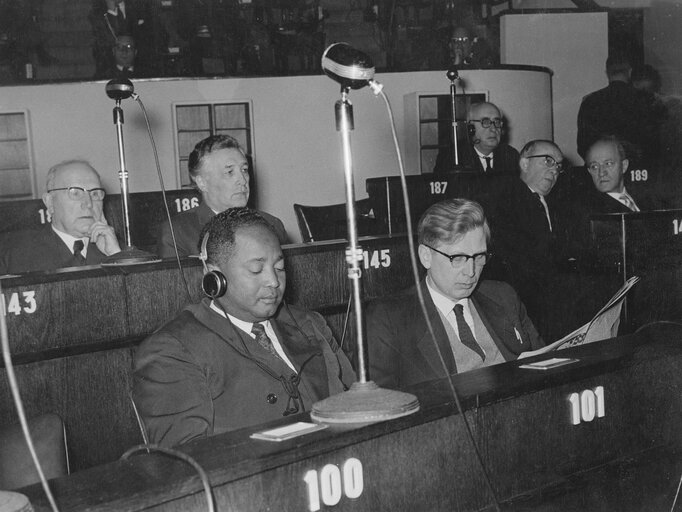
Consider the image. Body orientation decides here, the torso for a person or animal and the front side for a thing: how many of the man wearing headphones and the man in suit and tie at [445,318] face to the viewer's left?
0

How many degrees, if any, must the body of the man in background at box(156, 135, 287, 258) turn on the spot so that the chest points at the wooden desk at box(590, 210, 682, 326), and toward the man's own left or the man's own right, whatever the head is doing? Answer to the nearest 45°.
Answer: approximately 45° to the man's own left

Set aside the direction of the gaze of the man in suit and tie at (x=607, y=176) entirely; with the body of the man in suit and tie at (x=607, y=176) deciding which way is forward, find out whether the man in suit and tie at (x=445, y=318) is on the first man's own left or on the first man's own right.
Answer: on the first man's own right

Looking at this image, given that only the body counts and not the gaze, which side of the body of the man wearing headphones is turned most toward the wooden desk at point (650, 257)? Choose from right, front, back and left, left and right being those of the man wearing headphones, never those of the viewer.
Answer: left

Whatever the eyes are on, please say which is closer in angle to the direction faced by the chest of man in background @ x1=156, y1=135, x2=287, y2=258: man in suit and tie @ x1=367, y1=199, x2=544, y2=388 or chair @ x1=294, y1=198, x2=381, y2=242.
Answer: the man in suit and tie

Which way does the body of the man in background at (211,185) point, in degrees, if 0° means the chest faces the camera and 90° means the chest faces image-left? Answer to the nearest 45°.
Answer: approximately 315°

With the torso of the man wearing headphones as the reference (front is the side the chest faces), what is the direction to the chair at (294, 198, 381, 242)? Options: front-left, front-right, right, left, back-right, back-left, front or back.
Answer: back-left

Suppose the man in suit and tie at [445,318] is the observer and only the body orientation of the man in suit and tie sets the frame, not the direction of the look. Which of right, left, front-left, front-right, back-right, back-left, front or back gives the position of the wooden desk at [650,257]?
left

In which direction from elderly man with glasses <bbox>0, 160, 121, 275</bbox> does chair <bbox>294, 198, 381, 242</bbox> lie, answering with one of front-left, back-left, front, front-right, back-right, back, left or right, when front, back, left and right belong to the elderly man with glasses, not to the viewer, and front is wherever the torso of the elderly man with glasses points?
left

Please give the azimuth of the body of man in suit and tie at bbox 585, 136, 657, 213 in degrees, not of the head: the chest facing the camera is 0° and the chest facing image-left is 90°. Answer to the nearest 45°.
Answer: approximately 315°

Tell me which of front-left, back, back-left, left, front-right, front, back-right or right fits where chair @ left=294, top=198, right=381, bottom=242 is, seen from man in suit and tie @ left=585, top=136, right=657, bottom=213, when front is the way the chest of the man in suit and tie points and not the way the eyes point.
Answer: back-right
